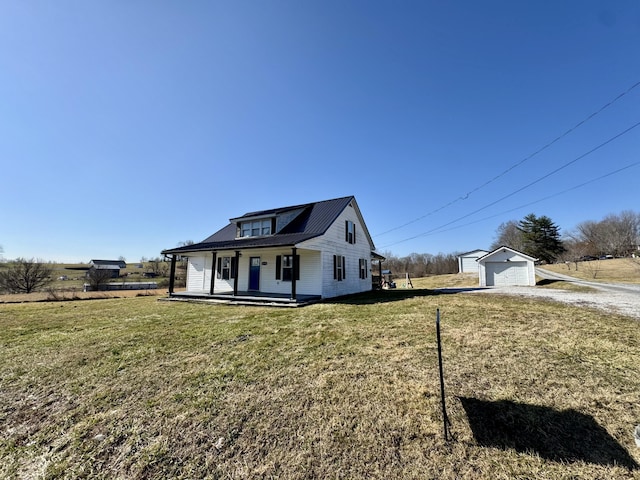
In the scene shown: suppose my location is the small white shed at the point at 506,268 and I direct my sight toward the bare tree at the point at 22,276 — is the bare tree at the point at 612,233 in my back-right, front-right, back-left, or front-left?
back-right

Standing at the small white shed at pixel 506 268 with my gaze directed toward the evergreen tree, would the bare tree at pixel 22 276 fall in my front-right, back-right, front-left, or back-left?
back-left

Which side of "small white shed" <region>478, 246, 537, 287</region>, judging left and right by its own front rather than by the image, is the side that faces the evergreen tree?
back

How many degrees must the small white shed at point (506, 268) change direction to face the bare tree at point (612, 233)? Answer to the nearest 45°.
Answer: approximately 180°

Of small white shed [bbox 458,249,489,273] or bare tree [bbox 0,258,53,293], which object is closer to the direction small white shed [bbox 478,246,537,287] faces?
the bare tree

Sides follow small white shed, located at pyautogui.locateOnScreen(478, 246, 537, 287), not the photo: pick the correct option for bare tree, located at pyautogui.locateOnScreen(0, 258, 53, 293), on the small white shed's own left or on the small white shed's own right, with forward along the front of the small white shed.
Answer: on the small white shed's own right

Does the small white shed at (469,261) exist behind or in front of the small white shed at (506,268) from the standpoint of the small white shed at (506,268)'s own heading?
behind

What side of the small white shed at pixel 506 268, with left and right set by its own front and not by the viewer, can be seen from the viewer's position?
front
